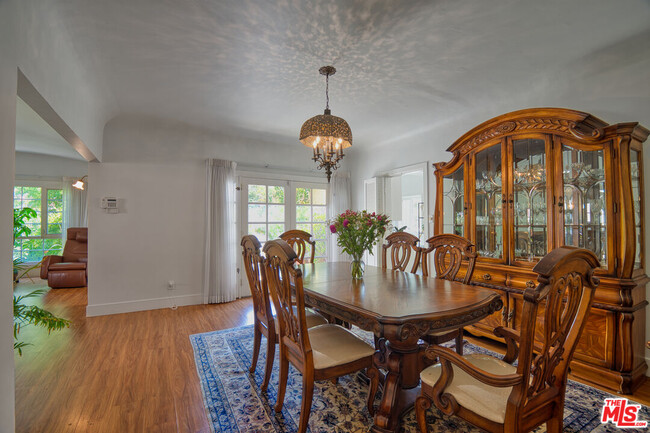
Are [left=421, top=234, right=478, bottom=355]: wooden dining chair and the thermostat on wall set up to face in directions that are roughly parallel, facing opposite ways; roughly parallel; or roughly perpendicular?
roughly perpendicular

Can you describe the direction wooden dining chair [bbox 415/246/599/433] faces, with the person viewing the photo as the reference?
facing away from the viewer and to the left of the viewer

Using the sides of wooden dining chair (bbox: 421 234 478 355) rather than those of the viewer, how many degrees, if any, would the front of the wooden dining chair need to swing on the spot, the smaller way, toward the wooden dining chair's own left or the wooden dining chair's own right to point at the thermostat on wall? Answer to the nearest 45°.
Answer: approximately 45° to the wooden dining chair's own right

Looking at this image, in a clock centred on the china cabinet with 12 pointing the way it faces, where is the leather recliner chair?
The leather recliner chair is roughly at 1 o'clock from the china cabinet.

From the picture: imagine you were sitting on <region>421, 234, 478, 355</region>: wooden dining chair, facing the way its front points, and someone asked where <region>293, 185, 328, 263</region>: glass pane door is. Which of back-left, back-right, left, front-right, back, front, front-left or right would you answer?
right

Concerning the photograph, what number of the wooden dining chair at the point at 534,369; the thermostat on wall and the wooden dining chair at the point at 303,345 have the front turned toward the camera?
1

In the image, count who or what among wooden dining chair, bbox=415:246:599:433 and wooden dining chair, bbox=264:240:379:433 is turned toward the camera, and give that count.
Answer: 0

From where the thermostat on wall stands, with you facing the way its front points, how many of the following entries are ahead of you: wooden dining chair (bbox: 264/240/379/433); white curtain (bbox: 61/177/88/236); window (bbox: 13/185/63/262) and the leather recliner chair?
1

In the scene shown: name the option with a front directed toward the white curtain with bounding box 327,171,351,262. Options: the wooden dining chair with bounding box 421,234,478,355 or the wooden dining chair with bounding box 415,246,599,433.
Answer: the wooden dining chair with bounding box 415,246,599,433

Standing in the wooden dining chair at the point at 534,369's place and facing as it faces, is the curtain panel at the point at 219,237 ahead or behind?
ahead

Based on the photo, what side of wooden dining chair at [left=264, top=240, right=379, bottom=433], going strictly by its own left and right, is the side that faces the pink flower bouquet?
front

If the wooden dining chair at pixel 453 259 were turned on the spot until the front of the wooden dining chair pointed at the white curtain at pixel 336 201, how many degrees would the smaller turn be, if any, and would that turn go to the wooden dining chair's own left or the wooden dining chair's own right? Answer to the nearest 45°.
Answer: approximately 90° to the wooden dining chair's own right

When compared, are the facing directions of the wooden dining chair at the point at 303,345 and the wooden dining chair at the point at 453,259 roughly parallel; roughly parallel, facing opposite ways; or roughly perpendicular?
roughly parallel, facing opposite ways

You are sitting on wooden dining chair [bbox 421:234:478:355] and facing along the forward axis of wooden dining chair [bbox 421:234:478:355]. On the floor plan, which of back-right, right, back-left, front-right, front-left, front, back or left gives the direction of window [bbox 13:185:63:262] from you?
front-right

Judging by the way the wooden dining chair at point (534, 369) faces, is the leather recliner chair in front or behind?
in front

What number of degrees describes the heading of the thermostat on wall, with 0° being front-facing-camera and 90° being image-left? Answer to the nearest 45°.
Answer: approximately 0°

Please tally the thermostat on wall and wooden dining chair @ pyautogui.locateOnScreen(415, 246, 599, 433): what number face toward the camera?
1

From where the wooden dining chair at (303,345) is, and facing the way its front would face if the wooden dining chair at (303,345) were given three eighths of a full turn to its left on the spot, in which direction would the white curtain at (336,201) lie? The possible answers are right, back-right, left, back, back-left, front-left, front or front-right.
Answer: right

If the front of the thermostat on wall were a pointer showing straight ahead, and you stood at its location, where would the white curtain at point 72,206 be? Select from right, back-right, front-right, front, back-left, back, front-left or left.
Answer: back

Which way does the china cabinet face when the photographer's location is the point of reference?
facing the viewer and to the left of the viewer
